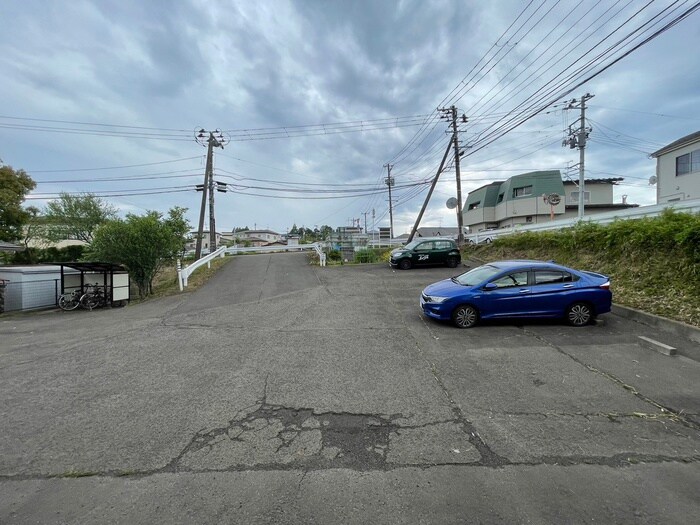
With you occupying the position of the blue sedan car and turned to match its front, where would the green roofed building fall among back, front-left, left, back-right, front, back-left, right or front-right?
right

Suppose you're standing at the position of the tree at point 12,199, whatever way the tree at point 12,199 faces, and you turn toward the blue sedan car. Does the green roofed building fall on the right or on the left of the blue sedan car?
left

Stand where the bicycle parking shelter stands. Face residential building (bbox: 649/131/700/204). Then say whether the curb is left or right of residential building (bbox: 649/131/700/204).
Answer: right

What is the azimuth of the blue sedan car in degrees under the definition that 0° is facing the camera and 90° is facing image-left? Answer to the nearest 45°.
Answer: approximately 90°

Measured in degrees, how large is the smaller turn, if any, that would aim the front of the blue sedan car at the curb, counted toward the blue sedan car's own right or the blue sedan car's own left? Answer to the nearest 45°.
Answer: approximately 180°

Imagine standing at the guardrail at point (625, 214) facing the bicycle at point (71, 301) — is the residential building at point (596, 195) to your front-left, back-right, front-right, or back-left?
back-right

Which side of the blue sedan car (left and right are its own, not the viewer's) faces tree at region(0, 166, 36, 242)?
front

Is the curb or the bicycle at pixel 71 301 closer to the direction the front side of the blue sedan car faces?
the bicycle

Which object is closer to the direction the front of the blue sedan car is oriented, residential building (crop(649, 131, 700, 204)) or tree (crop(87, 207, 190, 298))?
the tree

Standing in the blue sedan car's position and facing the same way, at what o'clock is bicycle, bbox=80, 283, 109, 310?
The bicycle is roughly at 12 o'clock from the blue sedan car.

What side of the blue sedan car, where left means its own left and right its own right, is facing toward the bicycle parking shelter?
front

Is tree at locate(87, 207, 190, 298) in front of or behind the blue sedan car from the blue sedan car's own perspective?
in front

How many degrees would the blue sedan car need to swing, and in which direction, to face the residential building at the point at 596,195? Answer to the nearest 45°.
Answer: approximately 90° to its right

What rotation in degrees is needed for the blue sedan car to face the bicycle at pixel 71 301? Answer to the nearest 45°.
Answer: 0° — it already faces it

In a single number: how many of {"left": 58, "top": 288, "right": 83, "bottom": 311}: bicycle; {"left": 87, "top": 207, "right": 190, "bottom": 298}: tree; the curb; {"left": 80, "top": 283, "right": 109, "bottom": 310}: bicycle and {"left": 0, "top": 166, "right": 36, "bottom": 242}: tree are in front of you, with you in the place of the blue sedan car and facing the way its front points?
4

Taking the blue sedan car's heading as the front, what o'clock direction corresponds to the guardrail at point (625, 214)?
The guardrail is roughly at 4 o'clock from the blue sedan car.
